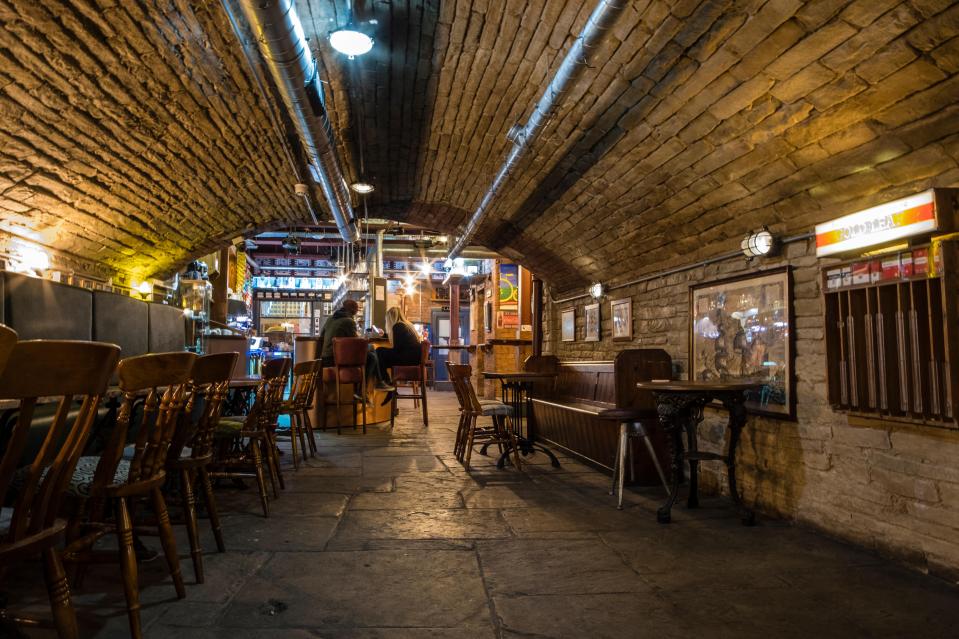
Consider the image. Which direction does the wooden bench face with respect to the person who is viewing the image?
facing the viewer and to the left of the viewer

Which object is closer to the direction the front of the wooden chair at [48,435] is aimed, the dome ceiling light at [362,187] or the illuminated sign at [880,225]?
the dome ceiling light

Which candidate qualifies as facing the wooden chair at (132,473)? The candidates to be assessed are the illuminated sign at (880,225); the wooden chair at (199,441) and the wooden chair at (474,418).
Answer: the illuminated sign

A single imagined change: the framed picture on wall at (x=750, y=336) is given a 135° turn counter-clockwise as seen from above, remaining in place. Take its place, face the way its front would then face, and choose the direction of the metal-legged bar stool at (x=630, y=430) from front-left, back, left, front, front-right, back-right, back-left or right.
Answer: back

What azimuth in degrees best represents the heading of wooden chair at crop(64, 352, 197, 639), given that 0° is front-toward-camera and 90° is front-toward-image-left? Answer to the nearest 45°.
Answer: approximately 135°

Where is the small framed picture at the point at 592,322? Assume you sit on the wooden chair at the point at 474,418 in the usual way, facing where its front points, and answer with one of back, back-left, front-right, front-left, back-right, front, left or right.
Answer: front-left

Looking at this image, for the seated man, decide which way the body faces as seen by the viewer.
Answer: to the viewer's right

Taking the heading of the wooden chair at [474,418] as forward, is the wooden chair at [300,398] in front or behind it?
behind

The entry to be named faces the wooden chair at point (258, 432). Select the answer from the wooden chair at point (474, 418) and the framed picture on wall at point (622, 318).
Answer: the framed picture on wall

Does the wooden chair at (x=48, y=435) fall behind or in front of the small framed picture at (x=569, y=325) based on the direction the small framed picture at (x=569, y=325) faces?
in front

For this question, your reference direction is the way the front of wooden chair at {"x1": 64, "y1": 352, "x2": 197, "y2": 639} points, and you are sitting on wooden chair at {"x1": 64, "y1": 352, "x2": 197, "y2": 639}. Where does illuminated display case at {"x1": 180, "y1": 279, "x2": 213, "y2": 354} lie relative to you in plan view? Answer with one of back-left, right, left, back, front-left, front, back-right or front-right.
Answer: front-right

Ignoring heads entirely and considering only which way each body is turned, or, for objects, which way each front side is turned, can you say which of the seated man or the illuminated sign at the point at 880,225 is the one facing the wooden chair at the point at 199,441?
the illuminated sign

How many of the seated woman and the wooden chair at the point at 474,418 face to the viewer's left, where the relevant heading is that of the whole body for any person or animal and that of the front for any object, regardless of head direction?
1
